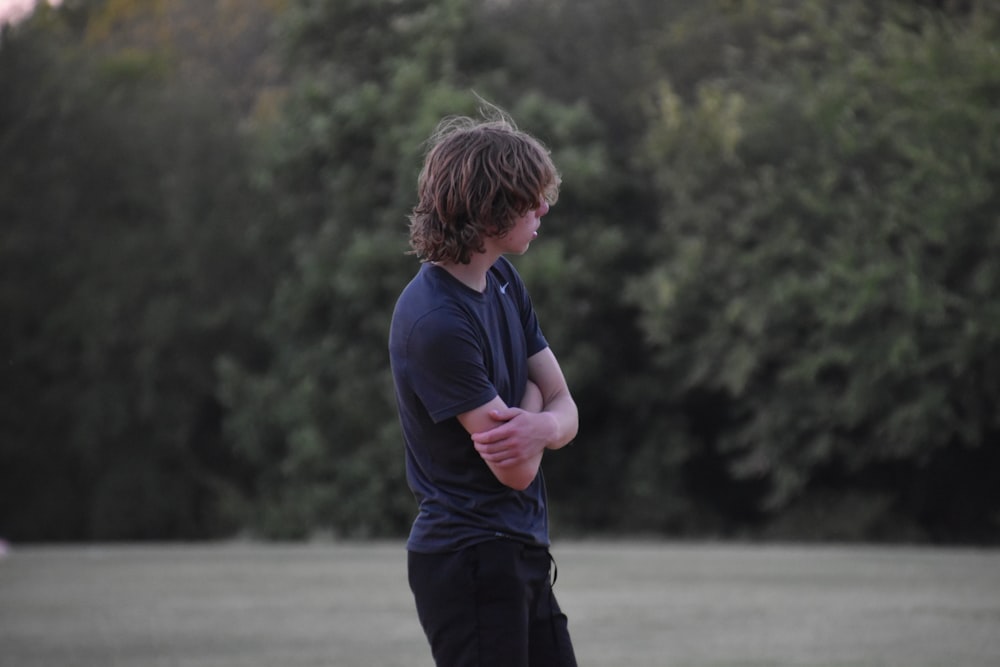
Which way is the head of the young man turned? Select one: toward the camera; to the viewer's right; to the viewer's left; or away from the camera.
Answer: to the viewer's right

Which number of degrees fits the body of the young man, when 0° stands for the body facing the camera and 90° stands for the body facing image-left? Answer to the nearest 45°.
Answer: approximately 315°
